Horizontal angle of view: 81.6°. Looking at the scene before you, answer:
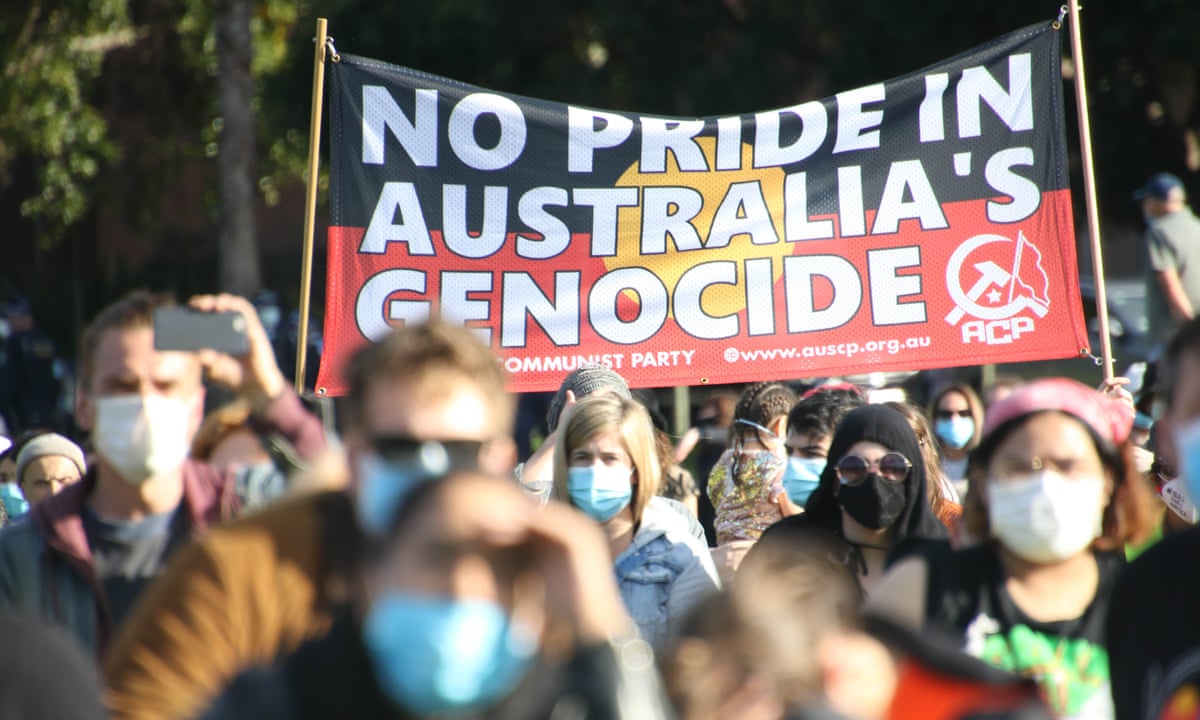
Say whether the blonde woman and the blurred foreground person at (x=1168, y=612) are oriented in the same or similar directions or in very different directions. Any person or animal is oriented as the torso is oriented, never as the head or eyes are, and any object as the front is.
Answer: same or similar directions

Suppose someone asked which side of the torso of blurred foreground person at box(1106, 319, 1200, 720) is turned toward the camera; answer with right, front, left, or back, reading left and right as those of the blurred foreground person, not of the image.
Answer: front

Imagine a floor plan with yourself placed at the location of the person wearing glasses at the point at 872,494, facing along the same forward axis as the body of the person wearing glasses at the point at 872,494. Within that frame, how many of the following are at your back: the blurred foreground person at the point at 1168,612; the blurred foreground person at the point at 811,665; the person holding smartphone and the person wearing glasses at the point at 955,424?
1

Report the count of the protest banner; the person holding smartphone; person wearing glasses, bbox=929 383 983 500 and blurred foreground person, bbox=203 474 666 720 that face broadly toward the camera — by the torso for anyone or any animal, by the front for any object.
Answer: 4

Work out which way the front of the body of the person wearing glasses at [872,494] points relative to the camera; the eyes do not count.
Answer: toward the camera

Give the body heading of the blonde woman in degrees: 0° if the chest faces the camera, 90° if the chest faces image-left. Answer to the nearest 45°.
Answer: approximately 45°

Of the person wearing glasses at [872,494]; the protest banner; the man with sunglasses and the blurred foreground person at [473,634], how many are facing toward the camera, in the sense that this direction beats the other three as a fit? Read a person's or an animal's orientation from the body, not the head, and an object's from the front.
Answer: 4

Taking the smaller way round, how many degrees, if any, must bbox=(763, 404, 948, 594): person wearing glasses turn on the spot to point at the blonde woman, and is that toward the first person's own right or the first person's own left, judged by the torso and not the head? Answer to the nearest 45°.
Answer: approximately 90° to the first person's own right

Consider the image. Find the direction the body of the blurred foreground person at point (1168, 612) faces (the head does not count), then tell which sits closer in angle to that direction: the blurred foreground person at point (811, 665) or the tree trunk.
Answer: the blurred foreground person

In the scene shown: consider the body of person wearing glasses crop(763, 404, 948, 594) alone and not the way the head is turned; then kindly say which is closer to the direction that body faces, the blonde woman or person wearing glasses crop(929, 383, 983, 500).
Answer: the blonde woman

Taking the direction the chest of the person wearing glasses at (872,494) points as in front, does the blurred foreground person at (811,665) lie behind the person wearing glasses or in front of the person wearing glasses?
in front

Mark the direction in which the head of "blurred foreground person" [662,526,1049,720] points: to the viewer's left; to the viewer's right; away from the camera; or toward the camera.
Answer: away from the camera

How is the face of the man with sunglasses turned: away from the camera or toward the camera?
toward the camera

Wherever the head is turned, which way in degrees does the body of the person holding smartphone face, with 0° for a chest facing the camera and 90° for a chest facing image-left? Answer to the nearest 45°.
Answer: approximately 0°
